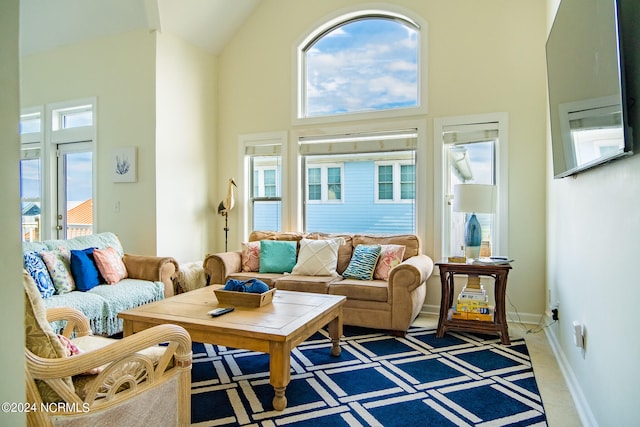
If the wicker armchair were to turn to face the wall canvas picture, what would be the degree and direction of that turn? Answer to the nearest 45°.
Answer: approximately 45° to its left

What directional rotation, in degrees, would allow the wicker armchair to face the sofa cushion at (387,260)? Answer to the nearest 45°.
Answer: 0° — it already faces it

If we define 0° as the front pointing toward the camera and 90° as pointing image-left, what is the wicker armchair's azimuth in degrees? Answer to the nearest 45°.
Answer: approximately 225°

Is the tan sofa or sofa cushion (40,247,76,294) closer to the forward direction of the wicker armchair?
the tan sofa

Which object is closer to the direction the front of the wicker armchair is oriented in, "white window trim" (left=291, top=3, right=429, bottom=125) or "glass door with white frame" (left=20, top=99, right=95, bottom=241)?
the white window trim

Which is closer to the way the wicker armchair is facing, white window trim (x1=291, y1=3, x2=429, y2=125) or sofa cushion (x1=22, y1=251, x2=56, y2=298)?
the white window trim

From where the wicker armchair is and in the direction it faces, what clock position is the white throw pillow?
The white throw pillow is roughly at 12 o'clock from the wicker armchair.

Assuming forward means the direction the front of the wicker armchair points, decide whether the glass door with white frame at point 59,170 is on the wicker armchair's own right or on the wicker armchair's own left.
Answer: on the wicker armchair's own left
